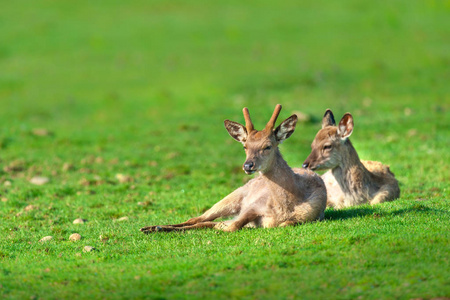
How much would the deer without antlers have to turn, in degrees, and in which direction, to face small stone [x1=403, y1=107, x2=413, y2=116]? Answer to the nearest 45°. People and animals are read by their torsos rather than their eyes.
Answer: approximately 135° to its right

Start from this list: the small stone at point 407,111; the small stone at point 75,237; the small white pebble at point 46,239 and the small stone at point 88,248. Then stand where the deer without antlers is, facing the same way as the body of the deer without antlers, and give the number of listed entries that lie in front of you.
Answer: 3

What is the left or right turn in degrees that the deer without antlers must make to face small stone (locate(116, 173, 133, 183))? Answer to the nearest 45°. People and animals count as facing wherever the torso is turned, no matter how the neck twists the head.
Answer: approximately 90° to its right

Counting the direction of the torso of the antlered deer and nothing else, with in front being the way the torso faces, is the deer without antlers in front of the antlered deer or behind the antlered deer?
behind

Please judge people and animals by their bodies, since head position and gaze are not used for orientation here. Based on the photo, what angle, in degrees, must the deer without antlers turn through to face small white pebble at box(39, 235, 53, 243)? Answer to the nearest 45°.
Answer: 0° — it already faces it

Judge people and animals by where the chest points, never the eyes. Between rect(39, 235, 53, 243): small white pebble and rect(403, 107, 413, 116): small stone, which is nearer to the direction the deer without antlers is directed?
the small white pebble

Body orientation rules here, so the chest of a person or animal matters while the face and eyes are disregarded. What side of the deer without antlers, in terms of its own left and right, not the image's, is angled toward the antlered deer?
front

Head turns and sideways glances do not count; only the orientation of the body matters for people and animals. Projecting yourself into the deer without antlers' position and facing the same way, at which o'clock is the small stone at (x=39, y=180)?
The small stone is roughly at 2 o'clock from the deer without antlers.

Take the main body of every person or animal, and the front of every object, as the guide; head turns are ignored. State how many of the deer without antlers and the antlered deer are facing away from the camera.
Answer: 0

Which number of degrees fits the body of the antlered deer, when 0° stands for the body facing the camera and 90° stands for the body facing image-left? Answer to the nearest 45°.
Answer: approximately 45°
